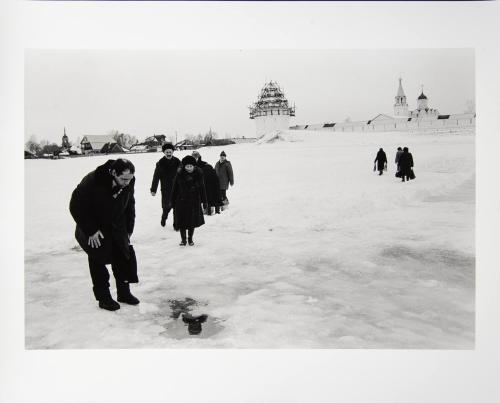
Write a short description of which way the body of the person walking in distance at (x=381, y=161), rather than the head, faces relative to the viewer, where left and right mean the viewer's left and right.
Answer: facing away from the viewer

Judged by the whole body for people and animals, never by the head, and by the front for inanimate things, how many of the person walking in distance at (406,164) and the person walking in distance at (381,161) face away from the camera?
2

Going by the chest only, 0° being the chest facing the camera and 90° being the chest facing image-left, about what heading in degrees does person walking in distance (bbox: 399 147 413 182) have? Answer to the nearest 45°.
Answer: approximately 180°
